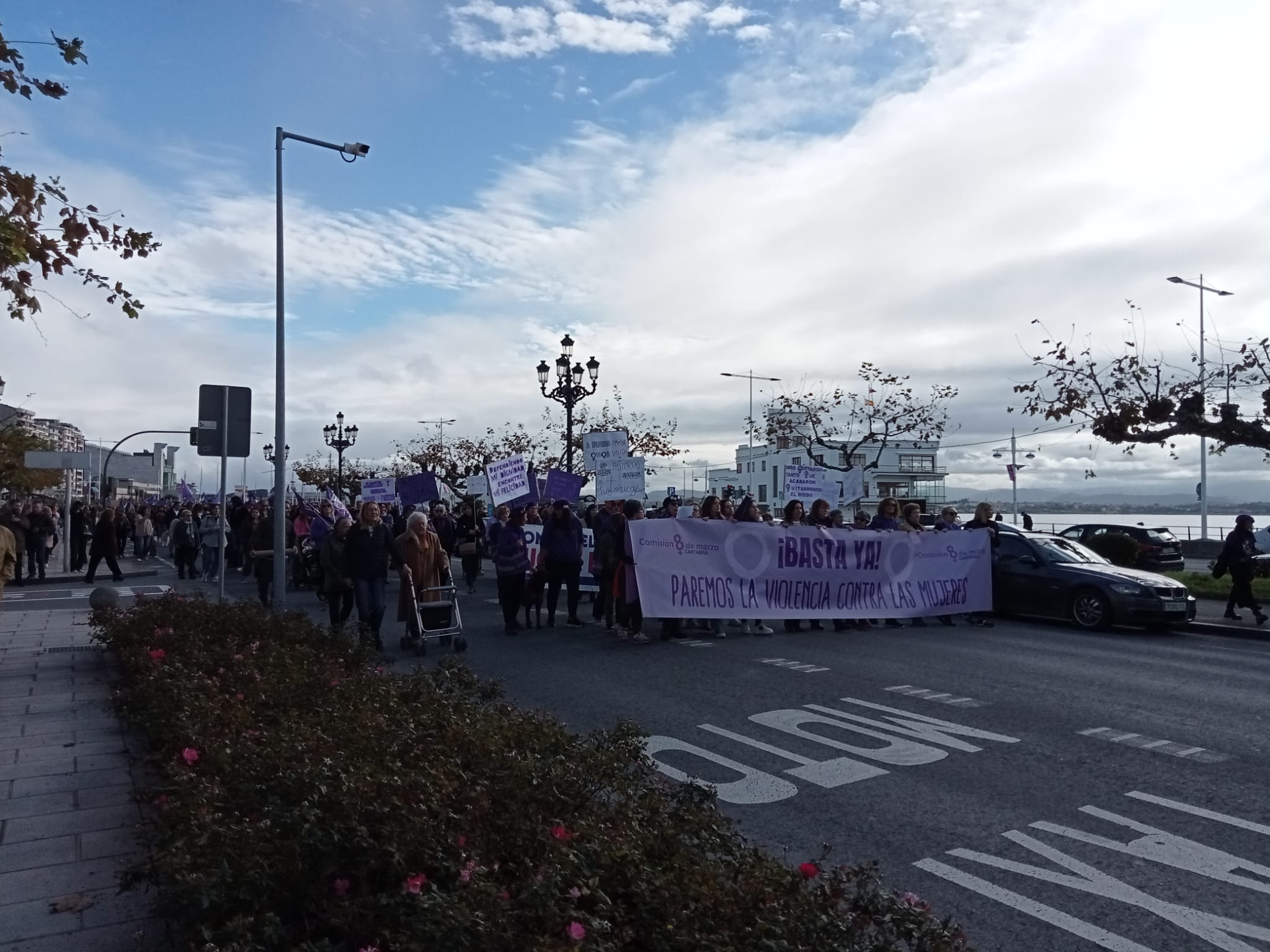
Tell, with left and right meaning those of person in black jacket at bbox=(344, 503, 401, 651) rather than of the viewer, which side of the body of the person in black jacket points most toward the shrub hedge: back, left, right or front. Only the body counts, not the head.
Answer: front

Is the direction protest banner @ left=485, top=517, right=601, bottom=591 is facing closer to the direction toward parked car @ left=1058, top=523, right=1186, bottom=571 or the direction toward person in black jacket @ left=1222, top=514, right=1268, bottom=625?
the person in black jacket

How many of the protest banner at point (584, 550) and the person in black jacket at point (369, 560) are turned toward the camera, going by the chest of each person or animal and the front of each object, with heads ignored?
2

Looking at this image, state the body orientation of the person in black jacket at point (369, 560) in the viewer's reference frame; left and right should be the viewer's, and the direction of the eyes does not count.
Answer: facing the viewer

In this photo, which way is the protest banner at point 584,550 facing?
toward the camera

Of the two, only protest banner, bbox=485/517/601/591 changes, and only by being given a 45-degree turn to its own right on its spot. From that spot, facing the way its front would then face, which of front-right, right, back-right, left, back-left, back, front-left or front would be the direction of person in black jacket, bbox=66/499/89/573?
right

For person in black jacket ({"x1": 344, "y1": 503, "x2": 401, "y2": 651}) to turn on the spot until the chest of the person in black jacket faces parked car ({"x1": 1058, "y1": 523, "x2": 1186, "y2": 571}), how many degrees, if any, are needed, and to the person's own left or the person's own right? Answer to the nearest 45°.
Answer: approximately 135° to the person's own left

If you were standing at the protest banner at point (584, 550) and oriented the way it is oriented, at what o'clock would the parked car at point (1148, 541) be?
The parked car is roughly at 8 o'clock from the protest banner.

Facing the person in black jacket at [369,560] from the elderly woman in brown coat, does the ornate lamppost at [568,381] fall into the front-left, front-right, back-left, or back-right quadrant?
back-right

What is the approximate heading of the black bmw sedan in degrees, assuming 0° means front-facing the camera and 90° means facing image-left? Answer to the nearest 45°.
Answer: approximately 315°

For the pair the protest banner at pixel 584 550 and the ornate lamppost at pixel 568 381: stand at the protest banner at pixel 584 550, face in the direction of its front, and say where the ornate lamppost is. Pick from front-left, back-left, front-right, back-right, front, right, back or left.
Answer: back

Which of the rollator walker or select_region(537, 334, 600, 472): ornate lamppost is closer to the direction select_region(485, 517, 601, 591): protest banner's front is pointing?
the rollator walker

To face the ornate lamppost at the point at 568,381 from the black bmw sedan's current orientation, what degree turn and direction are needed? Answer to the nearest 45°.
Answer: approximately 180°
